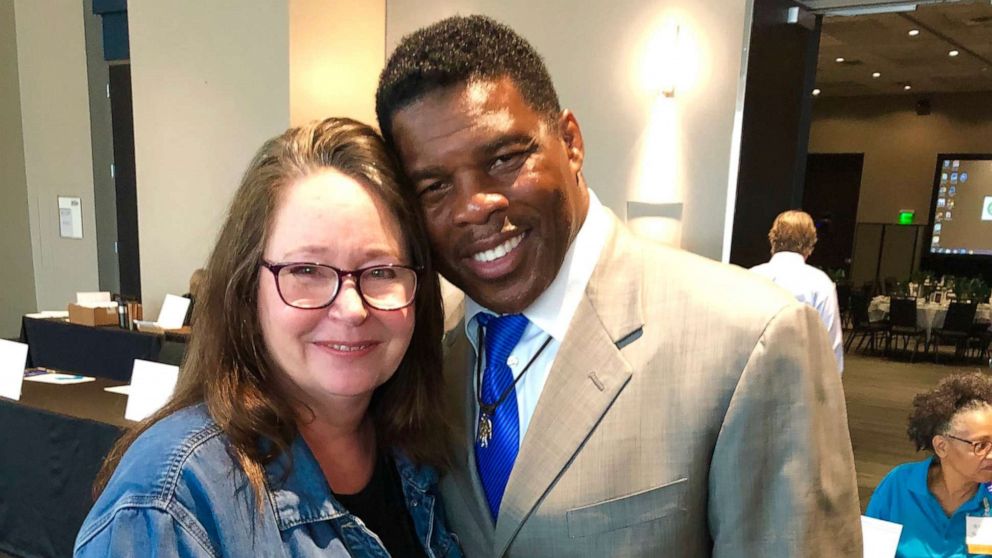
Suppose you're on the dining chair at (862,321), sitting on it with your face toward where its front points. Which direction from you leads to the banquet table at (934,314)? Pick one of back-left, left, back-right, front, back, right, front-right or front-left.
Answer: front-right

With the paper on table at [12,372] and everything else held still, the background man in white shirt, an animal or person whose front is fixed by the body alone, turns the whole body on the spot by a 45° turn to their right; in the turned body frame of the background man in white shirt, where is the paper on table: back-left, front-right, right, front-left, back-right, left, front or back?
back

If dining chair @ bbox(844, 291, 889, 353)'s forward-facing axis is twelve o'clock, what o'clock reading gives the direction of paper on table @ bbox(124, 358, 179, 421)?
The paper on table is roughly at 5 o'clock from the dining chair.

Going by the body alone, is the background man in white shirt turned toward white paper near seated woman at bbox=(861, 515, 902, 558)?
no

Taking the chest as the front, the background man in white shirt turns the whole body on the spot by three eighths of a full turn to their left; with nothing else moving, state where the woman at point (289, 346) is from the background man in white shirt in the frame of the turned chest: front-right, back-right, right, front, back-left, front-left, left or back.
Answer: front-left

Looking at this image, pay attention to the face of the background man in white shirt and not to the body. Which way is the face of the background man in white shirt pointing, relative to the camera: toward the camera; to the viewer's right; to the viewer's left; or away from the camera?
away from the camera

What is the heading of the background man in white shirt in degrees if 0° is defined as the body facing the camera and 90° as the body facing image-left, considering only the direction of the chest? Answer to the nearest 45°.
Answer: approximately 180°

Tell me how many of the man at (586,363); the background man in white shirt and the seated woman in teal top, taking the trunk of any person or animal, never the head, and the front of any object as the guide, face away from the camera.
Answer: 1

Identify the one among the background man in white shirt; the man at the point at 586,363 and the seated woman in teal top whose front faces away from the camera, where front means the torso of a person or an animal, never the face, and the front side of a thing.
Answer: the background man in white shirt

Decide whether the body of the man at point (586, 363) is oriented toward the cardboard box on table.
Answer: no

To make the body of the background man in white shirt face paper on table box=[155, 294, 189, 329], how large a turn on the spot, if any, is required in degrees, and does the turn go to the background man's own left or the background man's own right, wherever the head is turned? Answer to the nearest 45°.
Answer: approximately 135° to the background man's own left

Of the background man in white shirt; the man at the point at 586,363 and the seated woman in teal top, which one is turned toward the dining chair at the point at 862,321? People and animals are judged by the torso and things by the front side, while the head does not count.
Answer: the background man in white shirt

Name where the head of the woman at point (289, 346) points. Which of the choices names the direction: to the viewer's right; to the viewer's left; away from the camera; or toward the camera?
toward the camera

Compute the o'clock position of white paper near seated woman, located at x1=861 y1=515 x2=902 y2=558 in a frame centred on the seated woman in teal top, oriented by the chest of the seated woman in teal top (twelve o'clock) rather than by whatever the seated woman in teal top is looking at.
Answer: The white paper near seated woman is roughly at 2 o'clock from the seated woman in teal top.

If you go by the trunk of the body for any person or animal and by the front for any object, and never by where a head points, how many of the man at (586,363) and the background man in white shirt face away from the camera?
1

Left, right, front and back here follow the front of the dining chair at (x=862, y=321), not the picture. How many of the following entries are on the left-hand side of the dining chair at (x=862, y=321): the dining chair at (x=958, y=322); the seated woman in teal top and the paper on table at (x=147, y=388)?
0
